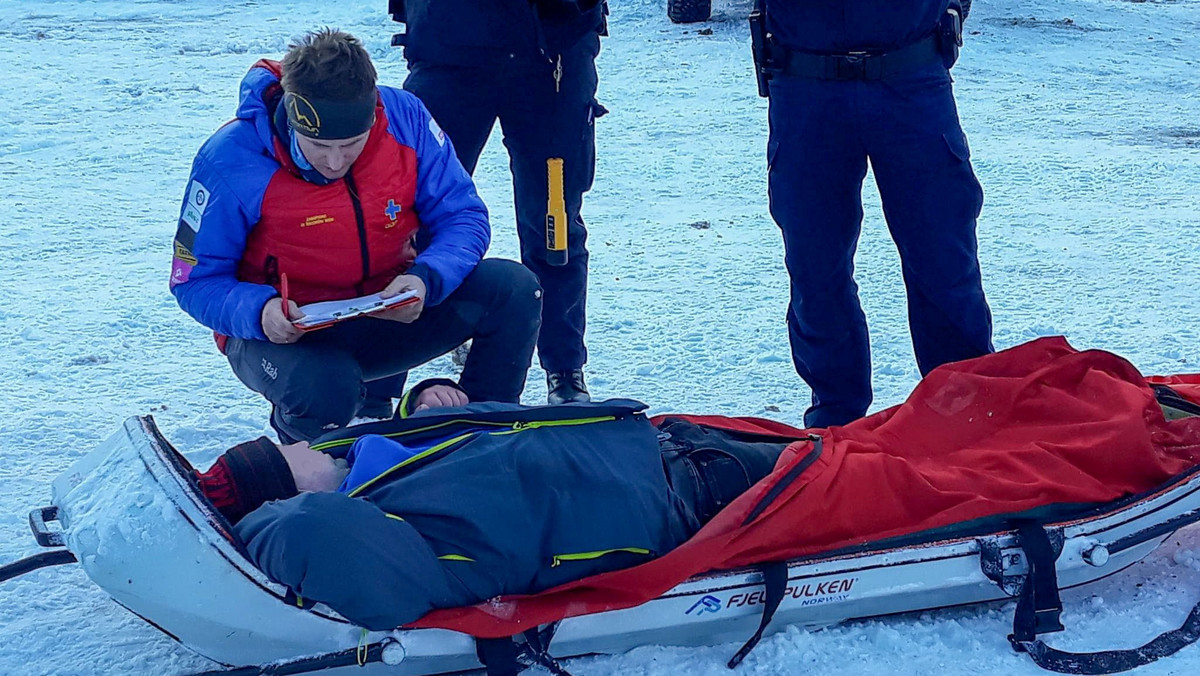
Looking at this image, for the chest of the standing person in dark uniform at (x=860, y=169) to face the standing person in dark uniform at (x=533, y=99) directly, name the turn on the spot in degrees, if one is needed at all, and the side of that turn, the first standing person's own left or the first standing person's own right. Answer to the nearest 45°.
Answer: approximately 90° to the first standing person's own right

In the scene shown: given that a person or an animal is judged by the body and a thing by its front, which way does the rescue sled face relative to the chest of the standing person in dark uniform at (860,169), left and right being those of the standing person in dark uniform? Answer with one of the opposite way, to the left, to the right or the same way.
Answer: to the right

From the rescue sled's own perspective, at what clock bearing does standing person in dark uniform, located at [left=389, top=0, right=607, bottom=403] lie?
The standing person in dark uniform is roughly at 3 o'clock from the rescue sled.

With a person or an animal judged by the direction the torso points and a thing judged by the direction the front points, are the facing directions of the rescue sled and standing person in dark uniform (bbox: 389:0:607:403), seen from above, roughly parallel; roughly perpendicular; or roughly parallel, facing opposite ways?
roughly perpendicular

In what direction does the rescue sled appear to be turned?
to the viewer's left

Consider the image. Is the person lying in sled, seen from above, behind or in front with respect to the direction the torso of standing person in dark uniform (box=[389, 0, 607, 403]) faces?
in front

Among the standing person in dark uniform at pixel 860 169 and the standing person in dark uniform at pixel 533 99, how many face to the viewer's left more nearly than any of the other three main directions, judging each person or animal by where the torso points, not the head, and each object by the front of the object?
0

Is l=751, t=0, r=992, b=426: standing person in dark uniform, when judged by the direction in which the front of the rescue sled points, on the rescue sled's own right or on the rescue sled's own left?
on the rescue sled's own right

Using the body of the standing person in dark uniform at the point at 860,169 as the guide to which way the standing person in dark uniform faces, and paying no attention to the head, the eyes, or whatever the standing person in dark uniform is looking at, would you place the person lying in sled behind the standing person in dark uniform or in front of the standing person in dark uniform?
in front

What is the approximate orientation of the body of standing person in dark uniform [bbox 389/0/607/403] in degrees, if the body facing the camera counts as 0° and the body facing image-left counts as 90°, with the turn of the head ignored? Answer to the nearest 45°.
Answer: approximately 0°

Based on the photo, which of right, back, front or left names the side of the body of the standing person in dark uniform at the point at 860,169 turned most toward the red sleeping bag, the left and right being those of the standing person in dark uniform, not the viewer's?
front

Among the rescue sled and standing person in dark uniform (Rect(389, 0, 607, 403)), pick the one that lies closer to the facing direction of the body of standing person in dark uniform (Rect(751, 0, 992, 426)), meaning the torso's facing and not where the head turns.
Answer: the rescue sled

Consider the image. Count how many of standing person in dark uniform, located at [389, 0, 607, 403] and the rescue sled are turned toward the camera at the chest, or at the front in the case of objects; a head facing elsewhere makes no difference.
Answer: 1
